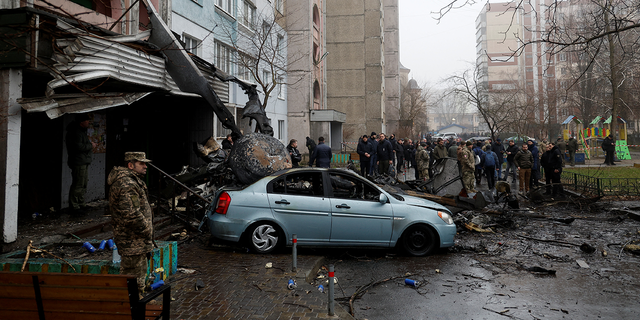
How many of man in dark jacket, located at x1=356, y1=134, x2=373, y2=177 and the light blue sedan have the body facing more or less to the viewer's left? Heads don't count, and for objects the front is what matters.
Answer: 0

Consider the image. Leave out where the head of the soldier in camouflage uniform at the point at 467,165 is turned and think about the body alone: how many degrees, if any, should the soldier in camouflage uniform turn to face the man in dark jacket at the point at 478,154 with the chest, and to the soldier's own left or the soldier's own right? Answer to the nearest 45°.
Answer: approximately 90° to the soldier's own left

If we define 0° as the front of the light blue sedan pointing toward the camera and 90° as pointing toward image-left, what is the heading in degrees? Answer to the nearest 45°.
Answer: approximately 270°

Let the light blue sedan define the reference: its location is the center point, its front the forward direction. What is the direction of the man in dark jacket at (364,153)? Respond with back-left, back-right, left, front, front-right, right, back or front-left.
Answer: left

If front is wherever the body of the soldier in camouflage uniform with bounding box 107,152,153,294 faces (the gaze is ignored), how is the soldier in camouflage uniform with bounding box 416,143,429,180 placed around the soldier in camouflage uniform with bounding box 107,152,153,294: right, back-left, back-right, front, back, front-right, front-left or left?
front-left

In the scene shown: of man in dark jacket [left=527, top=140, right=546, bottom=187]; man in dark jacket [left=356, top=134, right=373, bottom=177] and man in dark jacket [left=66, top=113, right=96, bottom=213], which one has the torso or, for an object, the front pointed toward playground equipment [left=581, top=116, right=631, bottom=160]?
man in dark jacket [left=66, top=113, right=96, bottom=213]

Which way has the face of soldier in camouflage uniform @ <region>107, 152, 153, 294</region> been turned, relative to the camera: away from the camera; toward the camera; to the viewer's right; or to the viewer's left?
to the viewer's right

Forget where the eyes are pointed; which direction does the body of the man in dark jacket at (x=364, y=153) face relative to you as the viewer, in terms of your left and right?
facing the viewer

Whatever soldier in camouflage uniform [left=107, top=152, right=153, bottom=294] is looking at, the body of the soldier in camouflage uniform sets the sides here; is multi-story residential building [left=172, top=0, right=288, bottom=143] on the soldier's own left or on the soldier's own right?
on the soldier's own left
